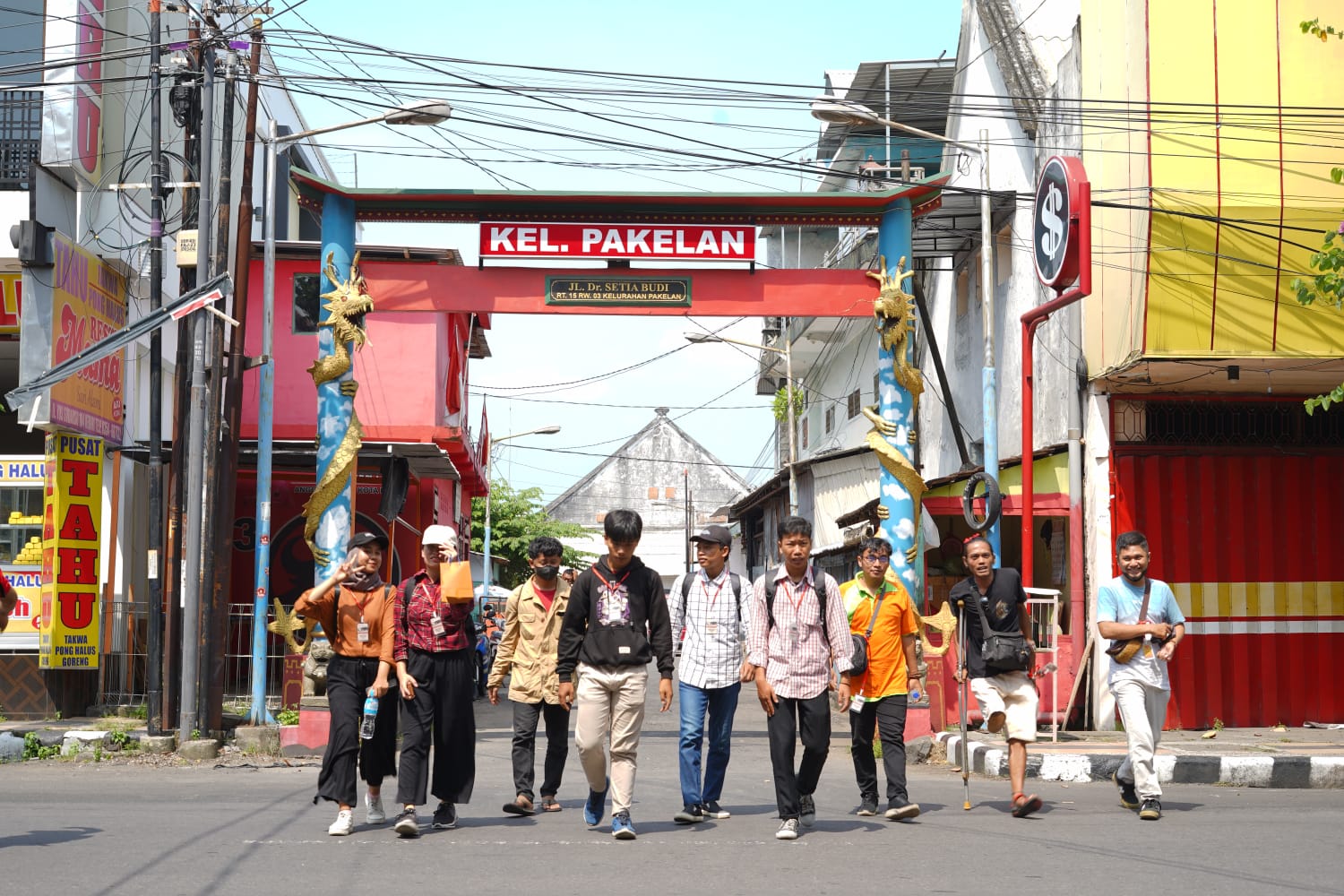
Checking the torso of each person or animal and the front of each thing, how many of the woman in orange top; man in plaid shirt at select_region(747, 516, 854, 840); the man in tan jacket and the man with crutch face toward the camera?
4

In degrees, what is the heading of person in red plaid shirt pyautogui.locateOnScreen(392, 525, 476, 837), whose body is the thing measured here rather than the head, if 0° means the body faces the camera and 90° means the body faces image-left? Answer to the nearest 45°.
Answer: approximately 0°

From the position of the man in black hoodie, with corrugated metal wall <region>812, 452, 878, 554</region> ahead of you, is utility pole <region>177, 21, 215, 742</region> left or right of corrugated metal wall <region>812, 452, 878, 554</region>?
left

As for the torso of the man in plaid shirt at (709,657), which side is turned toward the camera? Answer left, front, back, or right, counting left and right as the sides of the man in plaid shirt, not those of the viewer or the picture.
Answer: front

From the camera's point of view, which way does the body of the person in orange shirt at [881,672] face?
toward the camera

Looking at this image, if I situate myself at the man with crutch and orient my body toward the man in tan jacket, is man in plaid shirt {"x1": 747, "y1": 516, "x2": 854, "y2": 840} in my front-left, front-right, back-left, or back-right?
front-left

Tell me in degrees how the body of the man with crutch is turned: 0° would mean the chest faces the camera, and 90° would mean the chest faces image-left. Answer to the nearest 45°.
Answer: approximately 0°

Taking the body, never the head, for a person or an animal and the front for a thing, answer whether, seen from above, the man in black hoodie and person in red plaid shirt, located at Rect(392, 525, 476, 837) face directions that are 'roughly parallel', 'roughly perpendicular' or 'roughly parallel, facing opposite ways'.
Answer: roughly parallel

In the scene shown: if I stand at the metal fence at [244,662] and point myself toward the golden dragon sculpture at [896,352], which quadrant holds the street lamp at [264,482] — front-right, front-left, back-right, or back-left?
front-right

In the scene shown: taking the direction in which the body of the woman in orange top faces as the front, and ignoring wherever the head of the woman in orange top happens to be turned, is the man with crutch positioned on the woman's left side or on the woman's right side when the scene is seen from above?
on the woman's left side

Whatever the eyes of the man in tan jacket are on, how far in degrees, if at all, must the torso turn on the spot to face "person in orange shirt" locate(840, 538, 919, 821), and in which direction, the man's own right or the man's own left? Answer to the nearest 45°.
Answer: approximately 90° to the man's own left

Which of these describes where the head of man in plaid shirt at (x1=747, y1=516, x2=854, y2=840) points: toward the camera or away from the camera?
toward the camera
